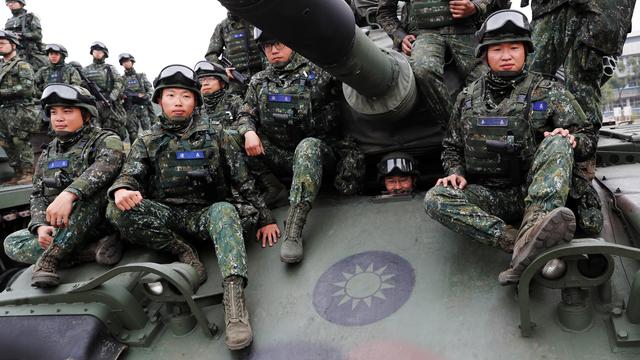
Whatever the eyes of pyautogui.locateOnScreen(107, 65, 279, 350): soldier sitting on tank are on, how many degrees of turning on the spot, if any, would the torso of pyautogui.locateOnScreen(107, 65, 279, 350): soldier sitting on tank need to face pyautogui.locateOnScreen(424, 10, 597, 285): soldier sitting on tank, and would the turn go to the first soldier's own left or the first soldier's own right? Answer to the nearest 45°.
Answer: approximately 45° to the first soldier's own left

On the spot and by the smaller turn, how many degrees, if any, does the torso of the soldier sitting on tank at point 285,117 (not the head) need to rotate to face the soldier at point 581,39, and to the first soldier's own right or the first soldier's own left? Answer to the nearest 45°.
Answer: approximately 90° to the first soldier's own left

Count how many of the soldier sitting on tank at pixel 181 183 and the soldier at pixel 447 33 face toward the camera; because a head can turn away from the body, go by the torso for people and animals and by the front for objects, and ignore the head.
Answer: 2

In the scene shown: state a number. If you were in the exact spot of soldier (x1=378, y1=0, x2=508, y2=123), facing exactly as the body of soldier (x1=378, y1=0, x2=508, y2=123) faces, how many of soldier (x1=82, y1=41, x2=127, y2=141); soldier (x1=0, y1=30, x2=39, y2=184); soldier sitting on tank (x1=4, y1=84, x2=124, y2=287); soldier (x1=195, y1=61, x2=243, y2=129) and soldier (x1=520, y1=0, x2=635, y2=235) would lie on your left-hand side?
1

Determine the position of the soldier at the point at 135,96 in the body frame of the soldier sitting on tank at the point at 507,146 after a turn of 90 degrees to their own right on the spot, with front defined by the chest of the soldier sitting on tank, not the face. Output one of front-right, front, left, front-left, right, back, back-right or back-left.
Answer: front-right

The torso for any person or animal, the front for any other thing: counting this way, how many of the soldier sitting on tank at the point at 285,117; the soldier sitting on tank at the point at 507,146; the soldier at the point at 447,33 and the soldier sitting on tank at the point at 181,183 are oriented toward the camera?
4

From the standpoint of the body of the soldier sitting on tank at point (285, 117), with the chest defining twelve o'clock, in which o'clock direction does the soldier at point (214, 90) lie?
The soldier is roughly at 5 o'clock from the soldier sitting on tank.

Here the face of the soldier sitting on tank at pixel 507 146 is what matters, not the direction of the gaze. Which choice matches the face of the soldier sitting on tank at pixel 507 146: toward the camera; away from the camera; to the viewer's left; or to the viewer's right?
toward the camera

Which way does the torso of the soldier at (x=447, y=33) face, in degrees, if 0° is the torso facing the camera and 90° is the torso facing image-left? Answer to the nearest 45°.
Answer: approximately 0°

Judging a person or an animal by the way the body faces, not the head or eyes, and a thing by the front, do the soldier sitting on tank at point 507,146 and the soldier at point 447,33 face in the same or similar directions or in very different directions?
same or similar directions

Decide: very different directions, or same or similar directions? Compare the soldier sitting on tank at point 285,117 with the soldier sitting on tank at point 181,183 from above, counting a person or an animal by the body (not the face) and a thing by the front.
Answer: same or similar directions

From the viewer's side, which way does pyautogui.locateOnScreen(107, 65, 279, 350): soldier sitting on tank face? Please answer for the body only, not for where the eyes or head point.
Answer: toward the camera

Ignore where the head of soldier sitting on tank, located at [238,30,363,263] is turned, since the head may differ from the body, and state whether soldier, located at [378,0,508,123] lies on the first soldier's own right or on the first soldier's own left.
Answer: on the first soldier's own left

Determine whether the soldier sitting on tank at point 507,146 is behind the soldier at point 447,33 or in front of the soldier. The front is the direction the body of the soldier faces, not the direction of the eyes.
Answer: in front

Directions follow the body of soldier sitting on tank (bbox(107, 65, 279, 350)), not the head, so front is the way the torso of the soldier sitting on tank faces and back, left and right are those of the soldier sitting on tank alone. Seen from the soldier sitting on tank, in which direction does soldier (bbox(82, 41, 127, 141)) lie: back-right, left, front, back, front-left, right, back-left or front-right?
back

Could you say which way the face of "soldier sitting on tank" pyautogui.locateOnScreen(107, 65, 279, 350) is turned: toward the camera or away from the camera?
toward the camera

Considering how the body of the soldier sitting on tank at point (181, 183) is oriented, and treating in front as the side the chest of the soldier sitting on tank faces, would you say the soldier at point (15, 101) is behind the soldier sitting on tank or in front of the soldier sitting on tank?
behind
